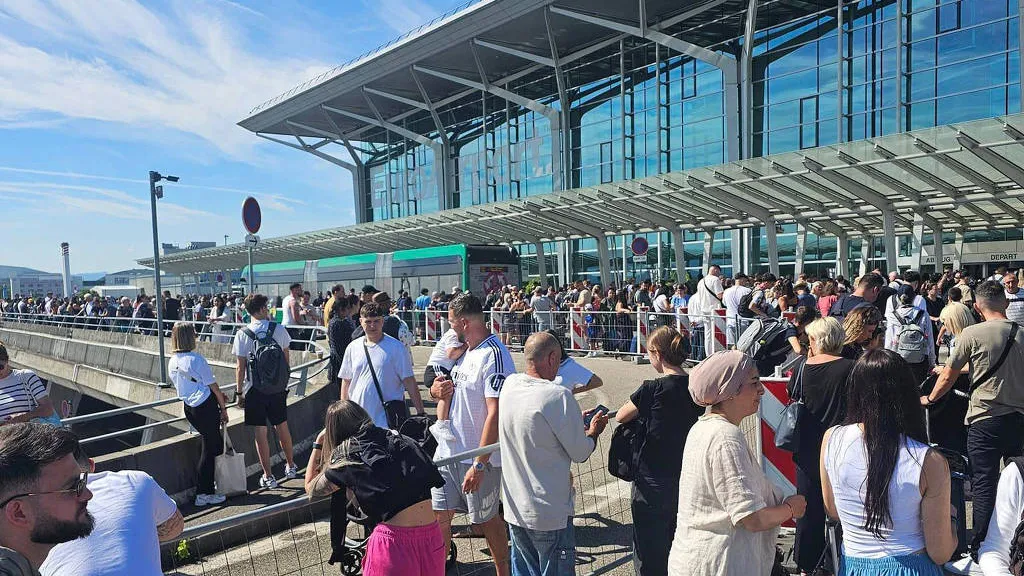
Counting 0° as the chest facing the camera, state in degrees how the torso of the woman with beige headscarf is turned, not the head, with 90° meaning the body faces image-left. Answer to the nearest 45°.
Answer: approximately 270°

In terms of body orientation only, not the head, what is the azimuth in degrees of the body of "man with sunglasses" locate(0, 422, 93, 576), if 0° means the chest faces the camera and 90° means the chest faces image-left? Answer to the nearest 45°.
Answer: approximately 270°

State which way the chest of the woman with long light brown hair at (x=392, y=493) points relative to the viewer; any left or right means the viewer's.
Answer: facing away from the viewer and to the left of the viewer

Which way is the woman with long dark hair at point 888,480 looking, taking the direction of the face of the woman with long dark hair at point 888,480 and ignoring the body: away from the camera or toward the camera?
away from the camera

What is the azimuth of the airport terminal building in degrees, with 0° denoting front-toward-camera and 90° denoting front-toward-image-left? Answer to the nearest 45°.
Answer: approximately 45°

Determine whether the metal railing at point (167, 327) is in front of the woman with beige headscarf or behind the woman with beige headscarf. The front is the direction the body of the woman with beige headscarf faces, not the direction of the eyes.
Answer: behind

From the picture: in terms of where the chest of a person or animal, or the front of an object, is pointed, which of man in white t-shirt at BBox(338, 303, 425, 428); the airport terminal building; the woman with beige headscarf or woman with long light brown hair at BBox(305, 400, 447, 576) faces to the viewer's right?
the woman with beige headscarf

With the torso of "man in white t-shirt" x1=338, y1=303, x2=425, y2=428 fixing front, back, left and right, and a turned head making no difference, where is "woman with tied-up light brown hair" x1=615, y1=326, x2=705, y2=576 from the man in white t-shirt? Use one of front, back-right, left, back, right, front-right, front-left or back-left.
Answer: front-left
